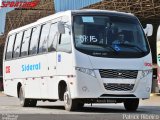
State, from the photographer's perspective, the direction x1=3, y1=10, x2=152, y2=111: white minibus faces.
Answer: facing the viewer and to the right of the viewer
